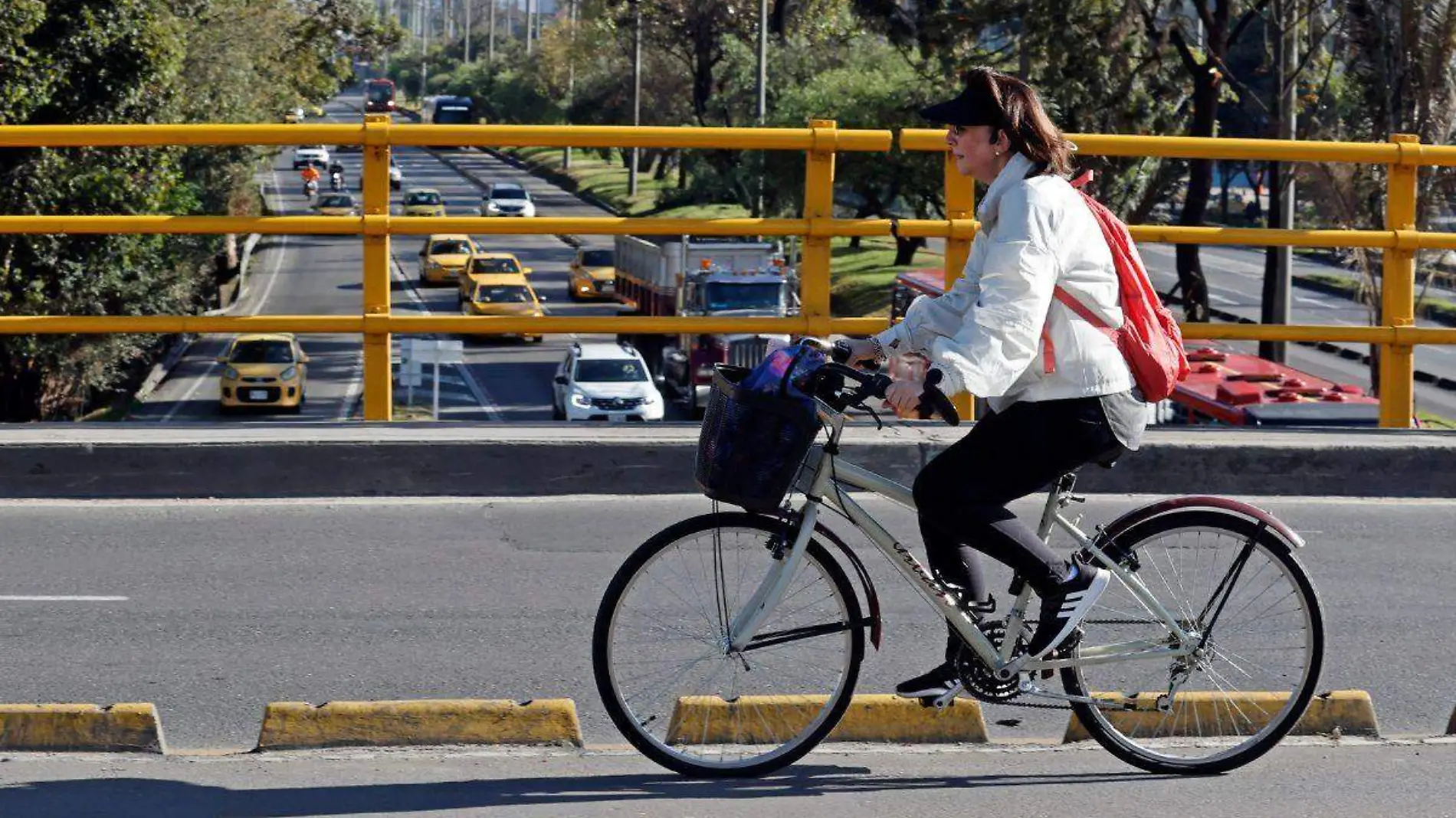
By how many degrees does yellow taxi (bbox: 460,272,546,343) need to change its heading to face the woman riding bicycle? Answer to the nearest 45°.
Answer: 0° — it already faces them

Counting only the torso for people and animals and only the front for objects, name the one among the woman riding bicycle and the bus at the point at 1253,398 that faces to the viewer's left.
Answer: the woman riding bicycle

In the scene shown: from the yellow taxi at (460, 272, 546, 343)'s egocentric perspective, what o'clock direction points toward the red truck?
The red truck is roughly at 11 o'clock from the yellow taxi.

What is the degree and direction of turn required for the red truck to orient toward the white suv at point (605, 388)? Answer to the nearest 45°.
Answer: approximately 90° to its right

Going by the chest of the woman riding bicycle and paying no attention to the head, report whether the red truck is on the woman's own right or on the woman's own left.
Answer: on the woman's own right

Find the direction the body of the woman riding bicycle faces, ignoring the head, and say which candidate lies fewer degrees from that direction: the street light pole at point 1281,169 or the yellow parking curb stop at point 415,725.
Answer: the yellow parking curb stop

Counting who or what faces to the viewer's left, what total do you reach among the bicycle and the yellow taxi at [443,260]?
1

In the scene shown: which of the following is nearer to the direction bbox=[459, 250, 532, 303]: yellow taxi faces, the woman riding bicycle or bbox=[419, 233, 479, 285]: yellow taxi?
the woman riding bicycle

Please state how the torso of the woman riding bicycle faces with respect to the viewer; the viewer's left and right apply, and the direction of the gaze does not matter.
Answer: facing to the left of the viewer
